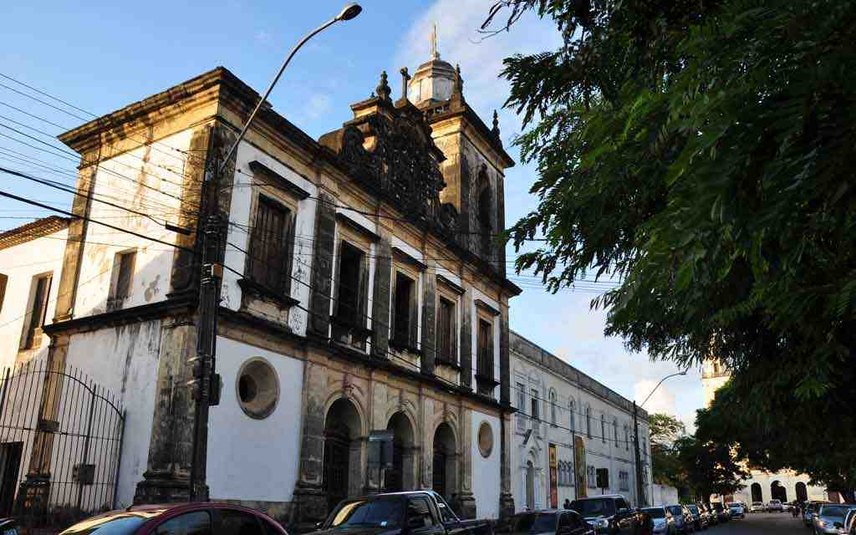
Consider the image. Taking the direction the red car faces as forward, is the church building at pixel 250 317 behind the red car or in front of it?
behind

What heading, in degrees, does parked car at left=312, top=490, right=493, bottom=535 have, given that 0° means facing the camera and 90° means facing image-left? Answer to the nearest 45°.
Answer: approximately 45°

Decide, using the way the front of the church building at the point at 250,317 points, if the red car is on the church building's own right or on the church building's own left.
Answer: on the church building's own right

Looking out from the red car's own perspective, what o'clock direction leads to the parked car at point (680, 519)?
The parked car is roughly at 6 o'clock from the red car.

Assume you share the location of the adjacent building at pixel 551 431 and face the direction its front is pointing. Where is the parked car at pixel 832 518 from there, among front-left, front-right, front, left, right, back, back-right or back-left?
front

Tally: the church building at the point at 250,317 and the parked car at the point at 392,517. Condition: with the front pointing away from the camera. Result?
0

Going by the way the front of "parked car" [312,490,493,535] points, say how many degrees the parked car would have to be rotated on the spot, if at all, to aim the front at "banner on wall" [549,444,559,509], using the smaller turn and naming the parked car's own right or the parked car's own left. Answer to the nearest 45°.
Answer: approximately 135° to the parked car's own right

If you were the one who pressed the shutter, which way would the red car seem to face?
facing the viewer and to the left of the viewer

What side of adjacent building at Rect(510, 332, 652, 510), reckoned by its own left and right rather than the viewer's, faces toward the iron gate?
right

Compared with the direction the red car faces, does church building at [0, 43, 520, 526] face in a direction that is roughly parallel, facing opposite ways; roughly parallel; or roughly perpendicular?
roughly perpendicular

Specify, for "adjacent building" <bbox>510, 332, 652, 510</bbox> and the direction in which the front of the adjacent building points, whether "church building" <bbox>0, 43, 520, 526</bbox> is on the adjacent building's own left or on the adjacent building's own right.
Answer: on the adjacent building's own right

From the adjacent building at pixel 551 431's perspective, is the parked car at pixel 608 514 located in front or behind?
in front

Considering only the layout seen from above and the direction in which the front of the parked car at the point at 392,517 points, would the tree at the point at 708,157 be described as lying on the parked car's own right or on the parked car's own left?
on the parked car's own left

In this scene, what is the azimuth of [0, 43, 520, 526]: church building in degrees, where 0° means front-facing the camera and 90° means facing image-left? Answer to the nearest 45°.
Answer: approximately 315°

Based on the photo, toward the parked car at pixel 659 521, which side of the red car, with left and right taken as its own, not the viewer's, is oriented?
back

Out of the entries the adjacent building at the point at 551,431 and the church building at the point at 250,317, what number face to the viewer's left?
0

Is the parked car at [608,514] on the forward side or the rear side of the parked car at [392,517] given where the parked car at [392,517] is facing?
on the rear side
